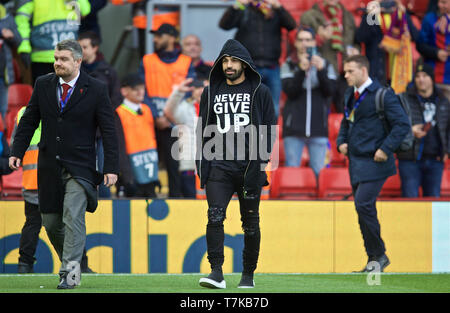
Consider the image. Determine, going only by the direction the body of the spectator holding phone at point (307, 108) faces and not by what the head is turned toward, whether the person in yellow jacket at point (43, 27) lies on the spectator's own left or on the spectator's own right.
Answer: on the spectator's own right

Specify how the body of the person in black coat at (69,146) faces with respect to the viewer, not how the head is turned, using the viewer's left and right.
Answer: facing the viewer and to the left of the viewer

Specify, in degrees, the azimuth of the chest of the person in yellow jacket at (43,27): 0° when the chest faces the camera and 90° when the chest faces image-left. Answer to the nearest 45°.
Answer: approximately 0°

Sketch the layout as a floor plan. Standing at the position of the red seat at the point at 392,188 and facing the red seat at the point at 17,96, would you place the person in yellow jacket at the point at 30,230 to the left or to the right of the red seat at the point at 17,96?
left

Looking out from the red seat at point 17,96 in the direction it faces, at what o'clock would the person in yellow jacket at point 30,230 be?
The person in yellow jacket is roughly at 12 o'clock from the red seat.

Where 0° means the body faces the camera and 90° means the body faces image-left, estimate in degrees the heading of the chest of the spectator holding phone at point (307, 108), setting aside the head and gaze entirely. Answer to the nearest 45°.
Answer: approximately 0°

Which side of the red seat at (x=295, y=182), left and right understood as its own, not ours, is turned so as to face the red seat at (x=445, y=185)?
left
